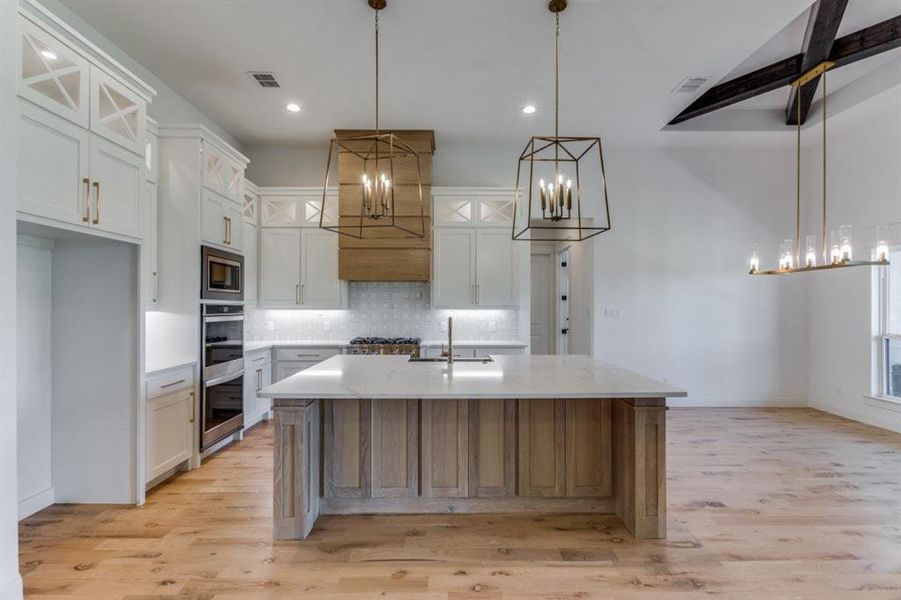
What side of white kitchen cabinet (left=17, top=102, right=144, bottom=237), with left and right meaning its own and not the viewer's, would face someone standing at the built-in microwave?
left

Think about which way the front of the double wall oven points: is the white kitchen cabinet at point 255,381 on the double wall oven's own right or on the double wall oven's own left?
on the double wall oven's own left

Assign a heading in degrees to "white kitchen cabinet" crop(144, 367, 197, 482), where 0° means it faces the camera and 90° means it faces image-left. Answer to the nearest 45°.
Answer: approximately 315°

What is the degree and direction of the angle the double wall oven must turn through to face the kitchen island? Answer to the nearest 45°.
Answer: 0° — it already faces it

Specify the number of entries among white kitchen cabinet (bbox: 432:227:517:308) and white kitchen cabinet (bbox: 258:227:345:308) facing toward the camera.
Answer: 2

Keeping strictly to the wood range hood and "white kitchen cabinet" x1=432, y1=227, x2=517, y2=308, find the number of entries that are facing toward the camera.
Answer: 2

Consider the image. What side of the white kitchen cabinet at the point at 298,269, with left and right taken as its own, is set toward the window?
left

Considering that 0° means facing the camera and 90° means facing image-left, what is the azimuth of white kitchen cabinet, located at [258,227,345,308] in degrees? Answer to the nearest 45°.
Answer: approximately 0°

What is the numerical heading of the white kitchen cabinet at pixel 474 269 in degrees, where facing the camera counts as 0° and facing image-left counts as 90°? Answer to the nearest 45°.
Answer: approximately 0°
